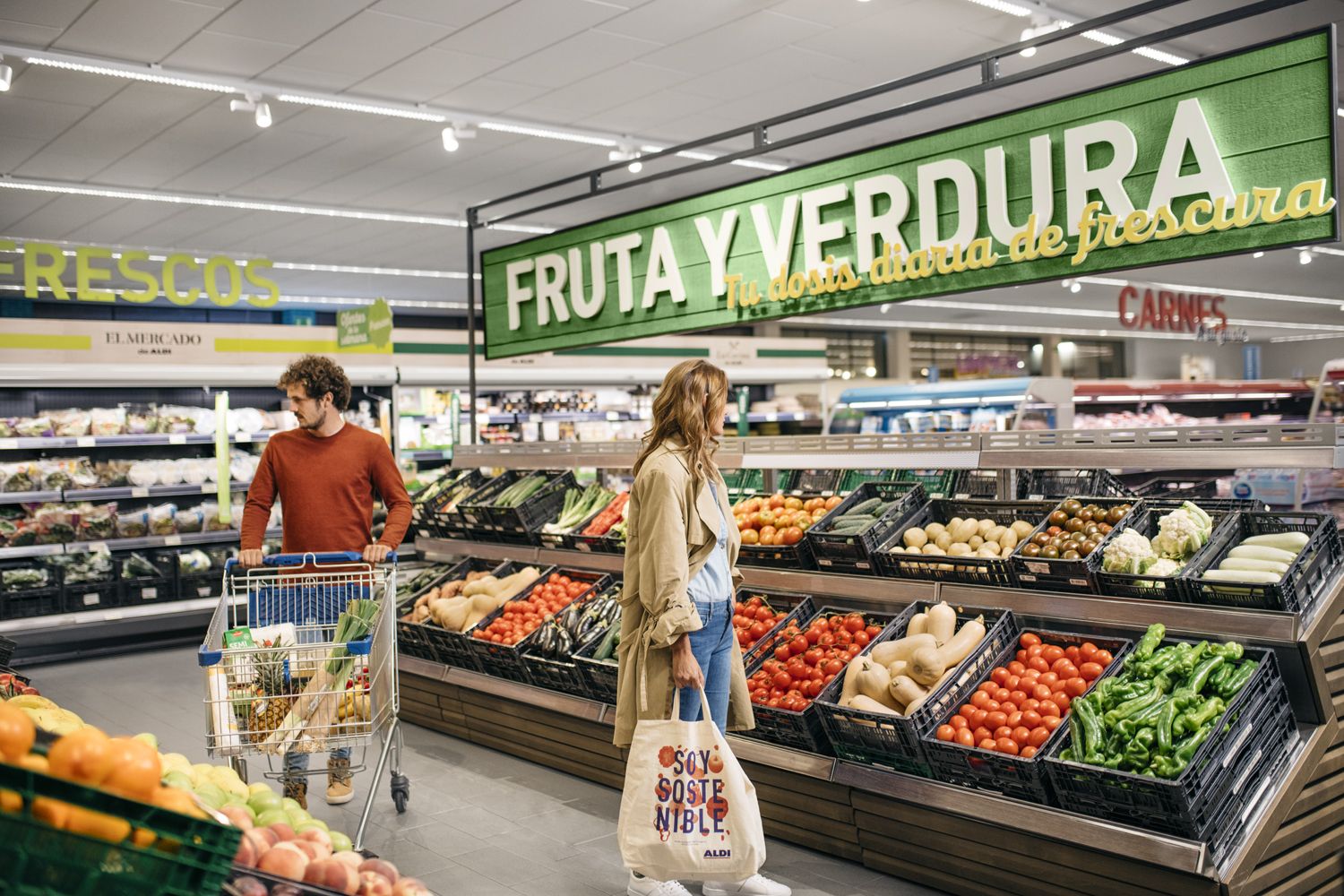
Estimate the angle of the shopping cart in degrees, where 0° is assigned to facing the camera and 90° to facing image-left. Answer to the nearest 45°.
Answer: approximately 0°

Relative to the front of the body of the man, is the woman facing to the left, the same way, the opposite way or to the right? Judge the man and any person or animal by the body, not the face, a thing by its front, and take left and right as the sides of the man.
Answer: to the left

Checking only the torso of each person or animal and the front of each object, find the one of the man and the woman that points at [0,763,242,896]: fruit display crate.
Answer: the man

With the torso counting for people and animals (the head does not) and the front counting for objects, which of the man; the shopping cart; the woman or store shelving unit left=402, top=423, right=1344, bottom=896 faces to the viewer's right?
the woman

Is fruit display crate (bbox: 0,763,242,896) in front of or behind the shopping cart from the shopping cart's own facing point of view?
in front

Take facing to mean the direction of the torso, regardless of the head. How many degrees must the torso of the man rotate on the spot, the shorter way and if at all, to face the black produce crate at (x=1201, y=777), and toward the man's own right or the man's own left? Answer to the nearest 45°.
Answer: approximately 45° to the man's own left

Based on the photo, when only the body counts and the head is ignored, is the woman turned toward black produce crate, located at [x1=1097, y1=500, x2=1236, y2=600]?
yes

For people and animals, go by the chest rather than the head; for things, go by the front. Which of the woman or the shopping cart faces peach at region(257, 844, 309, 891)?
the shopping cart

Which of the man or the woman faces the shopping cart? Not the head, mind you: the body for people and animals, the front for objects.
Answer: the man

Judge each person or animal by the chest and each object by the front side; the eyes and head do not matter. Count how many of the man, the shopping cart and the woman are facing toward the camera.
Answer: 2

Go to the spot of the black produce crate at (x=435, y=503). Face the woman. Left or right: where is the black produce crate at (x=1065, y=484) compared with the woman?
left

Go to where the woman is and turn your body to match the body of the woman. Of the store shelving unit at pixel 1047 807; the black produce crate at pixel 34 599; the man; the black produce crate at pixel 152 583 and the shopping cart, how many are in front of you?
1

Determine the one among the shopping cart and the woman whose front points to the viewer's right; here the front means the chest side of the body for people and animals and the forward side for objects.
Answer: the woman

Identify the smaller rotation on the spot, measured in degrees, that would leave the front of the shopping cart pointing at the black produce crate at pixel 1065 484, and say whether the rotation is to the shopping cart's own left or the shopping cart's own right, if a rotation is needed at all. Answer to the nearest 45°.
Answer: approximately 90° to the shopping cart's own left

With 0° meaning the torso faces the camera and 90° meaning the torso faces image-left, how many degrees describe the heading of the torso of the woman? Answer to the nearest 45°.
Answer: approximately 270°

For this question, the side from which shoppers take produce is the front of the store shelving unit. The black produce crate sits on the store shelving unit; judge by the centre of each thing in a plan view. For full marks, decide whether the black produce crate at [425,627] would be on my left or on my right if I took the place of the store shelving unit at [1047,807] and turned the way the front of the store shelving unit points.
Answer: on my right
